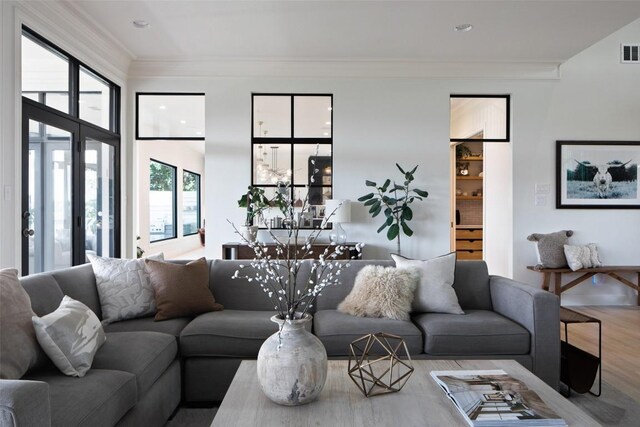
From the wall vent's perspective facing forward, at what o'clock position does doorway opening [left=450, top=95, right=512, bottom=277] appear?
The doorway opening is roughly at 2 o'clock from the wall vent.

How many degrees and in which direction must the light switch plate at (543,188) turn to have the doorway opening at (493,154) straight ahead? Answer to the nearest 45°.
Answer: approximately 90° to its right

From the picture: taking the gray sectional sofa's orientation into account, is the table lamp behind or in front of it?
behind

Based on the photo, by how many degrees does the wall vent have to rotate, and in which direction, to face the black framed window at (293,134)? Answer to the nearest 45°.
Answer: approximately 45° to its right

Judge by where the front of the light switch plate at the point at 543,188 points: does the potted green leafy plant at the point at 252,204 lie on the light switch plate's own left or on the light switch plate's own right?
on the light switch plate's own right

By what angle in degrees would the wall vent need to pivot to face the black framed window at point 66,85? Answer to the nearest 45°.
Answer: approximately 45° to its right

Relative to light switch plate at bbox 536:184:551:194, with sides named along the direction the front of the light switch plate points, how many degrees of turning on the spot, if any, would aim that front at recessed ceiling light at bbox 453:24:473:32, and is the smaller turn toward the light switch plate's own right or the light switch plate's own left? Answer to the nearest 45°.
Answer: approximately 45° to the light switch plate's own right

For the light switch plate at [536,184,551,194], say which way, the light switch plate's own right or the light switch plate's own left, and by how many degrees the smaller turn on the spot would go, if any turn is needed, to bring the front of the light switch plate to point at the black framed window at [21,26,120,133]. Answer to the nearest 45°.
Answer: approximately 45° to the light switch plate's own right

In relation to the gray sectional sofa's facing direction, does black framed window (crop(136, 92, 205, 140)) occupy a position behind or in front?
behind

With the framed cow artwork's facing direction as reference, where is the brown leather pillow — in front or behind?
in front

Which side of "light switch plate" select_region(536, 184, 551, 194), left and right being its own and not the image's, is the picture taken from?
front

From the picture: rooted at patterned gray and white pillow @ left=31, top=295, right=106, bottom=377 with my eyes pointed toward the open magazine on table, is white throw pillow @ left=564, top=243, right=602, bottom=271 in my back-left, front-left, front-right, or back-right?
front-left

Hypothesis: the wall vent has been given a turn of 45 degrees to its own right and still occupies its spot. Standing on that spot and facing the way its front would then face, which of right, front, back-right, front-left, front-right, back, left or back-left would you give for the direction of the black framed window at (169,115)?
front

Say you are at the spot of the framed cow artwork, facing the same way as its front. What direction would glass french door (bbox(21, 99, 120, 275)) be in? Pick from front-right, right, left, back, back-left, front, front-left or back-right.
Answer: front-right

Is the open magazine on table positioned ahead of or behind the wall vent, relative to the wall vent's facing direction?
ahead

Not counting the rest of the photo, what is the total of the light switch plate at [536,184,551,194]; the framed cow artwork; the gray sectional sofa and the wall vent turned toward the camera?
4

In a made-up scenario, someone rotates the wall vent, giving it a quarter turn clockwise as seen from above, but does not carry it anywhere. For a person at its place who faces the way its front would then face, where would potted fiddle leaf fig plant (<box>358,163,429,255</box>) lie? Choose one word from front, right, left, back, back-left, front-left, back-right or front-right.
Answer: front-left

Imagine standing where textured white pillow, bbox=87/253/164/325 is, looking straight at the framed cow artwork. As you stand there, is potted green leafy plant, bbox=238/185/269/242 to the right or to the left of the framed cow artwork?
left

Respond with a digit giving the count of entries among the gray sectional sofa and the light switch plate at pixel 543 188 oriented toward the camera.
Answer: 2
